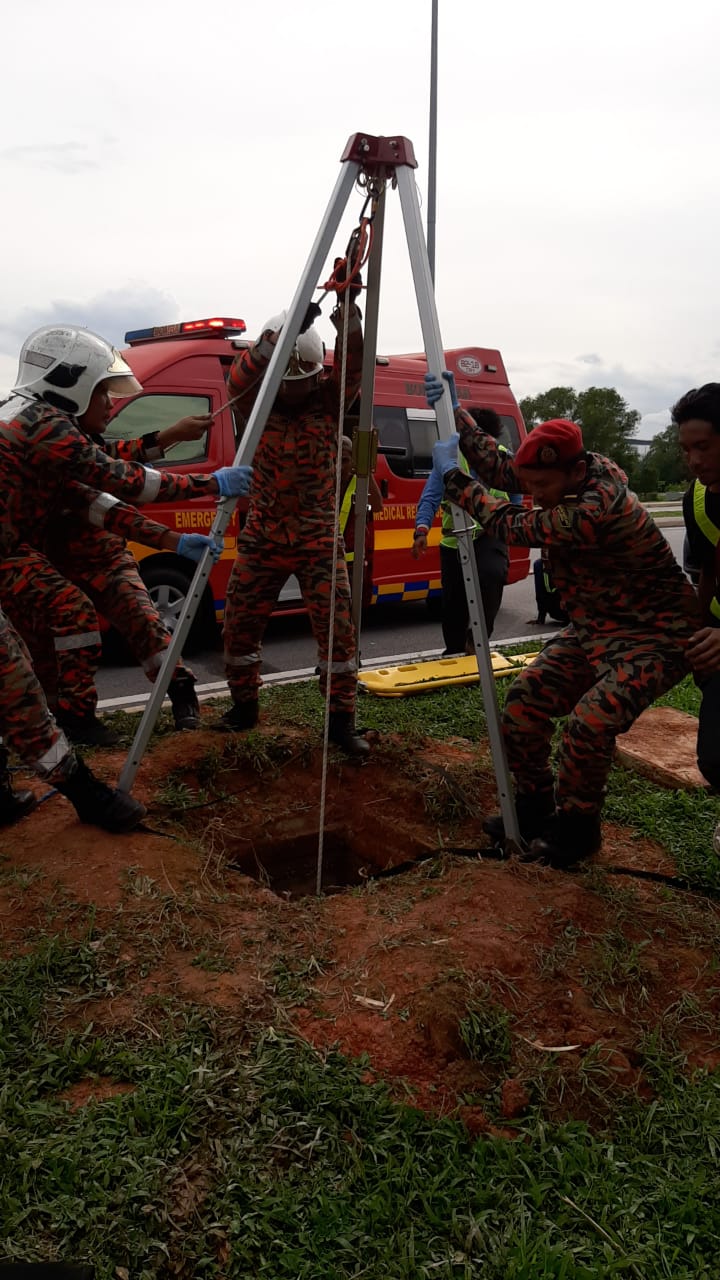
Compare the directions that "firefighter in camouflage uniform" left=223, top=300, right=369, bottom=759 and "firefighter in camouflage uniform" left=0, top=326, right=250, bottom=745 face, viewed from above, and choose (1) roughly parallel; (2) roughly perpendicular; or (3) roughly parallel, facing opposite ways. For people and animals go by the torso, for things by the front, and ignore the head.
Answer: roughly perpendicular

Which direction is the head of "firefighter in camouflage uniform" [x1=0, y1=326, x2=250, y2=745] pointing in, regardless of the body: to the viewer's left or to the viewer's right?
to the viewer's right

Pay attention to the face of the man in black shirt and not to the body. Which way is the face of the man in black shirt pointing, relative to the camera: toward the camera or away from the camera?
toward the camera

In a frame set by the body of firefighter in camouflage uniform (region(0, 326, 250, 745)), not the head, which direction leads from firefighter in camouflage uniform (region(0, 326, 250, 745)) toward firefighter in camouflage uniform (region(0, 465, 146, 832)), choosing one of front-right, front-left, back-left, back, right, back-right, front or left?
right

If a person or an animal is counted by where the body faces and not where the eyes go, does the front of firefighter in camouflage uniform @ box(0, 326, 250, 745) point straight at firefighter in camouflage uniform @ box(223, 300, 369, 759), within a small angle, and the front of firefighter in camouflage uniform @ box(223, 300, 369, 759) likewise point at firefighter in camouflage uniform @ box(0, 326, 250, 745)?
no

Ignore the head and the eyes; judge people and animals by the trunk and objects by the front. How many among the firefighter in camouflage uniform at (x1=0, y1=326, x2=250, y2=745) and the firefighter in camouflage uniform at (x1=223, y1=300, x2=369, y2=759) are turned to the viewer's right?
1

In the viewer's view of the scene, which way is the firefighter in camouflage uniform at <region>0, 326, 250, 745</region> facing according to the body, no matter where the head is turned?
to the viewer's right

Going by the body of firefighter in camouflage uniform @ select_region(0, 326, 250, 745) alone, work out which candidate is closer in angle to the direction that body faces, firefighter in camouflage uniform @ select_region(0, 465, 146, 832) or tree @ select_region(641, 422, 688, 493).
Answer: the tree

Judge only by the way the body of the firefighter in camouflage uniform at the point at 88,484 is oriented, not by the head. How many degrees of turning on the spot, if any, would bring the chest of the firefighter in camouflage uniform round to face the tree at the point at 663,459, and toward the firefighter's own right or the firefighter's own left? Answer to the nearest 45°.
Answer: approximately 45° to the firefighter's own left

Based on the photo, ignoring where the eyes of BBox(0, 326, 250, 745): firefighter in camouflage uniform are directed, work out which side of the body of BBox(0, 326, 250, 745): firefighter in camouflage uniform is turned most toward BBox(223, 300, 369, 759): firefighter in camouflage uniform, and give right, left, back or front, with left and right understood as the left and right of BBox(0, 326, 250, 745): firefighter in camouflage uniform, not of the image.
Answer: front

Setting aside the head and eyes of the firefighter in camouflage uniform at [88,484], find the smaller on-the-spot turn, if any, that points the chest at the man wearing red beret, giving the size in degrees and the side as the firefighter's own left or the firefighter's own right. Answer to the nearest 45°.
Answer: approximately 45° to the firefighter's own right

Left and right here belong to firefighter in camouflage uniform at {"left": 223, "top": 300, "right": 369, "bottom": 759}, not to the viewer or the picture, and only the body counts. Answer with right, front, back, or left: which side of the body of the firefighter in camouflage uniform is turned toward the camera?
front

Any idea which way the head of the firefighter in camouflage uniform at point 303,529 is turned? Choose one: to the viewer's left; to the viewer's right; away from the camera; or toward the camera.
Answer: toward the camera
